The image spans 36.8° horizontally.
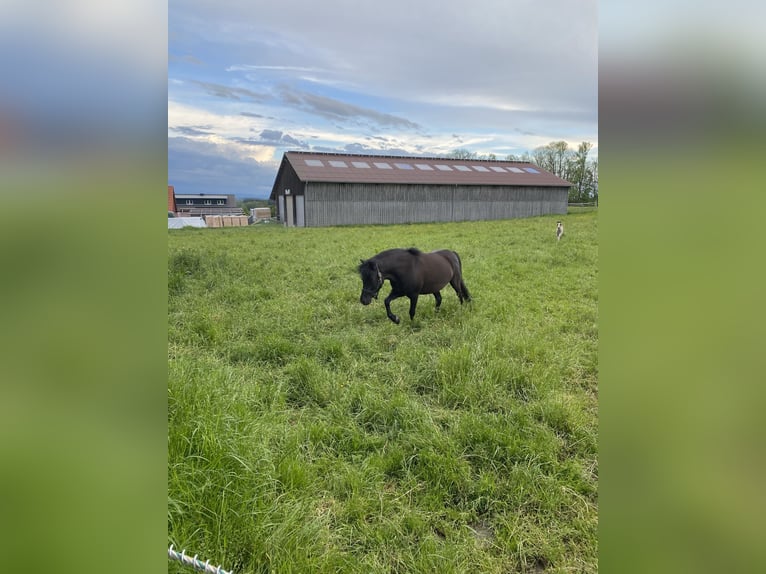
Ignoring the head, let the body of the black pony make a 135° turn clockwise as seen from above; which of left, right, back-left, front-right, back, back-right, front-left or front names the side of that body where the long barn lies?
front

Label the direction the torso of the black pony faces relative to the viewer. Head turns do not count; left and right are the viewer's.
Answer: facing the viewer and to the left of the viewer
